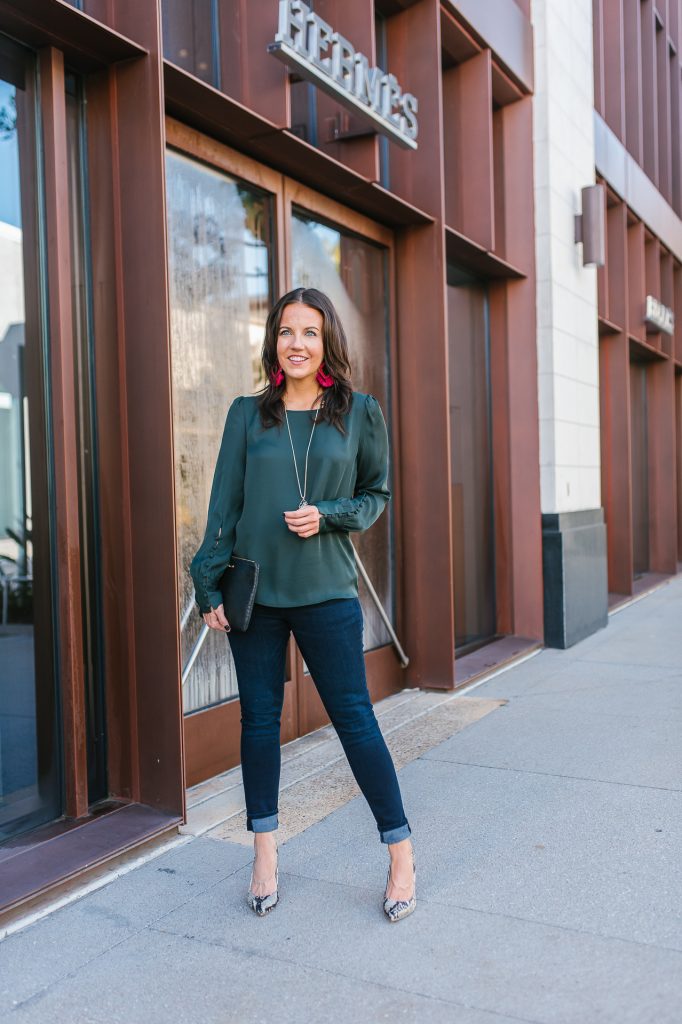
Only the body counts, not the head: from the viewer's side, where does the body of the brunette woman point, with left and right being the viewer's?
facing the viewer

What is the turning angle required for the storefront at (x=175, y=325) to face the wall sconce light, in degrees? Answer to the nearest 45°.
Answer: approximately 90° to its left

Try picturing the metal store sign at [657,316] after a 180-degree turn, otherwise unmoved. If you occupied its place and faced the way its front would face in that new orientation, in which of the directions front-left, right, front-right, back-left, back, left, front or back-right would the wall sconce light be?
back-left

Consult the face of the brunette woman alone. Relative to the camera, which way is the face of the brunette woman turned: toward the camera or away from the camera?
toward the camera

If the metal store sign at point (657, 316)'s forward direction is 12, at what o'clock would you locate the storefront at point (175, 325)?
The storefront is roughly at 2 o'clock from the metal store sign.

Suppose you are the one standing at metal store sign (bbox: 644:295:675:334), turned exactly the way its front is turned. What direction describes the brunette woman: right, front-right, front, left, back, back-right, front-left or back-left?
front-right

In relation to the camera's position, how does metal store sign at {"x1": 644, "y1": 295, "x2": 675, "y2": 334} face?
facing the viewer and to the right of the viewer

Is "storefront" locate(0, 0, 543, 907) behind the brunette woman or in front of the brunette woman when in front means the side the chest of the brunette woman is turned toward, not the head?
behind

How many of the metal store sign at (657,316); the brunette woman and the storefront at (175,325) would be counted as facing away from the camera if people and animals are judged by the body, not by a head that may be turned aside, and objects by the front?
0

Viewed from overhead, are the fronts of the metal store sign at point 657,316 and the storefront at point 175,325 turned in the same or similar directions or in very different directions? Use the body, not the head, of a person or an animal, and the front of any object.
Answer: same or similar directions

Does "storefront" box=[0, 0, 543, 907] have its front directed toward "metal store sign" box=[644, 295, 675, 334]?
no

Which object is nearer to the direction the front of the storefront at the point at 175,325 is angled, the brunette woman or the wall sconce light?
the brunette woman

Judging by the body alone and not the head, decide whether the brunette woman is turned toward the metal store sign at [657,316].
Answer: no

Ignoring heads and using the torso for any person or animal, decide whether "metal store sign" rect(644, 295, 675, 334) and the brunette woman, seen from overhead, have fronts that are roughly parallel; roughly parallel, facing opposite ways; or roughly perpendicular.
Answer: roughly parallel
